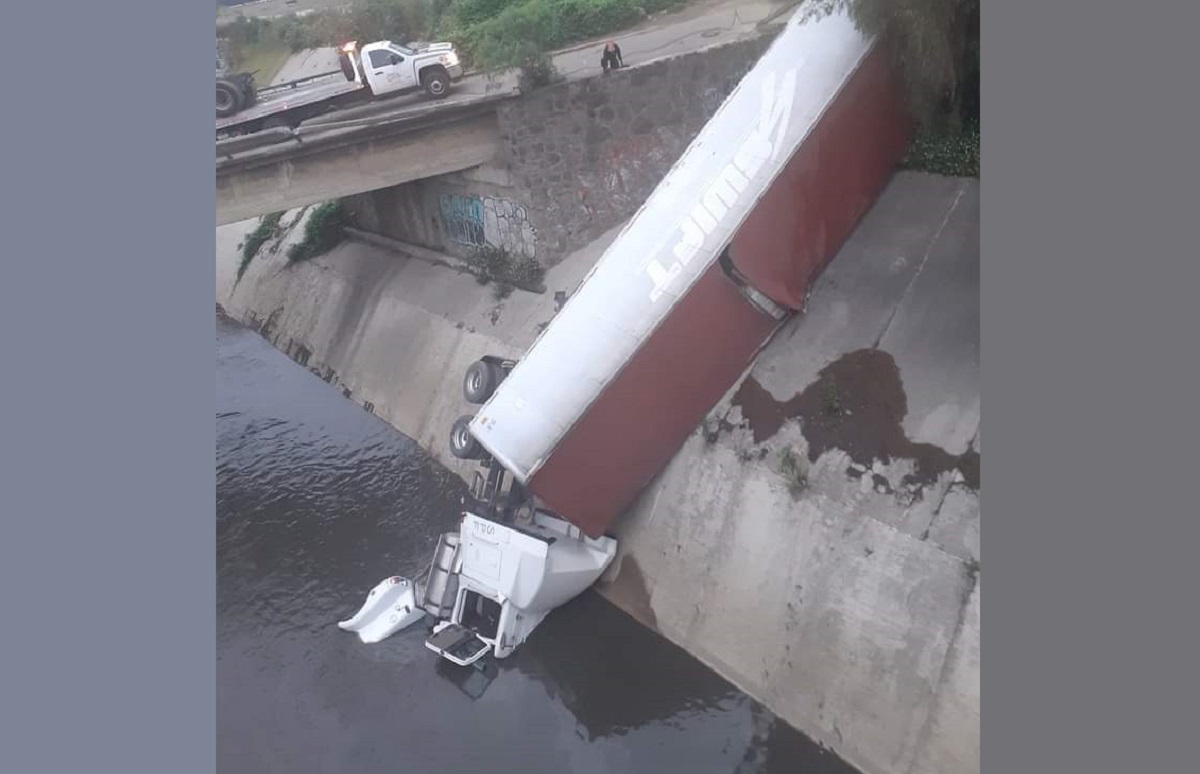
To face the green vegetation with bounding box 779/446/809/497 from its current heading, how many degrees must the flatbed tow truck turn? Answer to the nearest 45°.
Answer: approximately 45° to its right

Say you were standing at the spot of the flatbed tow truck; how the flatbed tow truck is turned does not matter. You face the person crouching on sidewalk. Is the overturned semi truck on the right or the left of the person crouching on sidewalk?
right

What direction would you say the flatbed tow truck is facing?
to the viewer's right

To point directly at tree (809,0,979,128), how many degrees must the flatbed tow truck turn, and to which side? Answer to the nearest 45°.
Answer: approximately 45° to its right

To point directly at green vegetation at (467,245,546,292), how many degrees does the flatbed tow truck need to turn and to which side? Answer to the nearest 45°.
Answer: approximately 45° to its right
